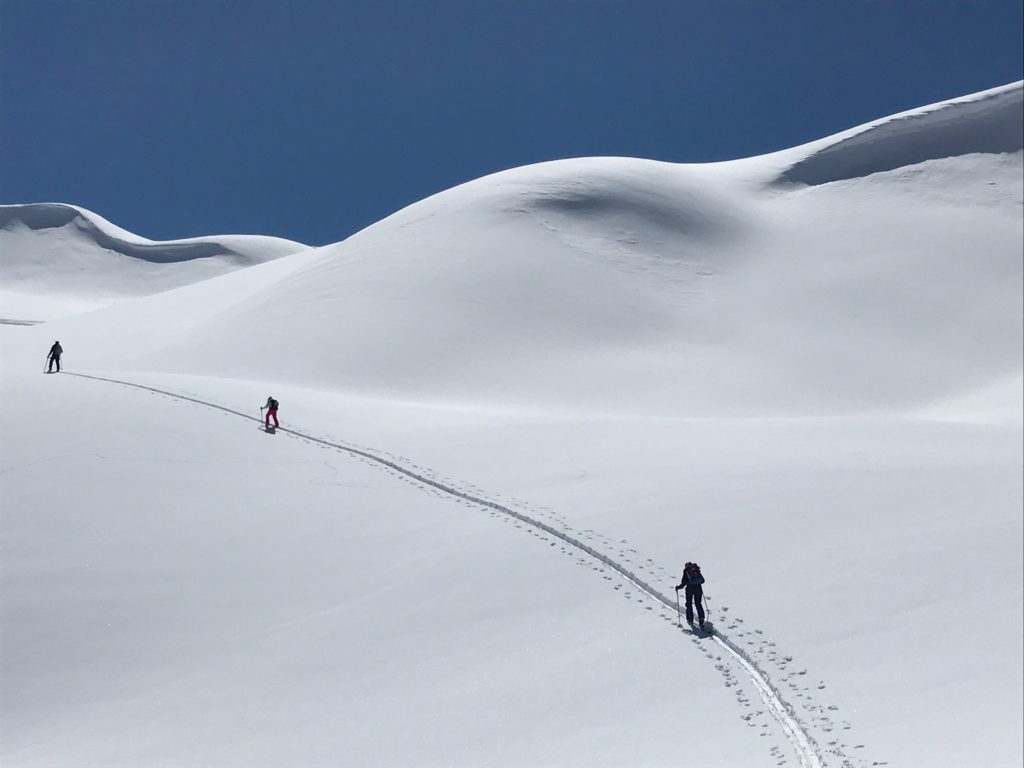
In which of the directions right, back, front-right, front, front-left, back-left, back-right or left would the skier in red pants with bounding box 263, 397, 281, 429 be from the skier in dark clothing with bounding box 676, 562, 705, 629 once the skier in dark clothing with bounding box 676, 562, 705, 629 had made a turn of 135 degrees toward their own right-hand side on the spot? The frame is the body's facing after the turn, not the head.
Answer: back-left

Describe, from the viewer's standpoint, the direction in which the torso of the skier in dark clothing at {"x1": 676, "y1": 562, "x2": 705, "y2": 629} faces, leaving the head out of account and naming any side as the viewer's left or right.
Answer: facing away from the viewer and to the left of the viewer

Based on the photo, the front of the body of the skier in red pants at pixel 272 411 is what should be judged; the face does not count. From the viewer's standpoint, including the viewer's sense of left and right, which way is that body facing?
facing away from the viewer and to the left of the viewer
